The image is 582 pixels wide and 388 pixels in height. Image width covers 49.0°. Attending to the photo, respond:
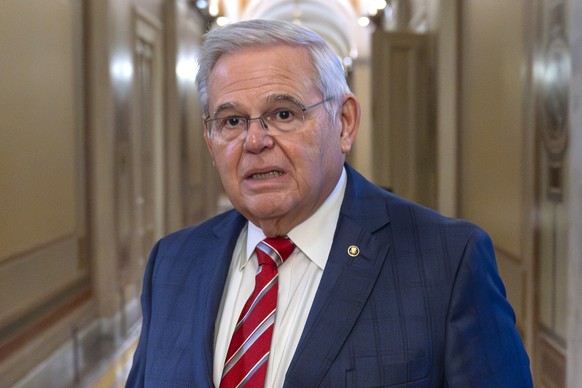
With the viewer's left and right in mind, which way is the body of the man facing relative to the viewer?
facing the viewer and to the left of the viewer

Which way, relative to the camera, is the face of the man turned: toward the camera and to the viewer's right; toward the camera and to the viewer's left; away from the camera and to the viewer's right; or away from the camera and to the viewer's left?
toward the camera and to the viewer's left
